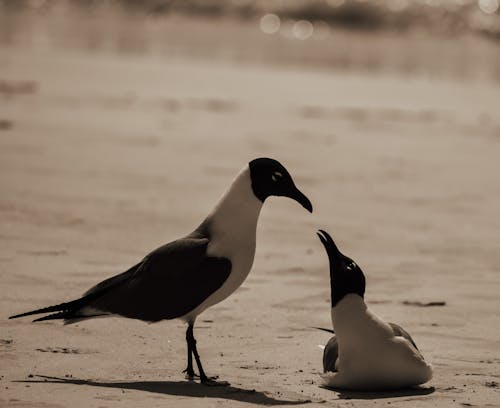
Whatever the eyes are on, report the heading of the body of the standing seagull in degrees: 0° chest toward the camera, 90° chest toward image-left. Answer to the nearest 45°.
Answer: approximately 270°

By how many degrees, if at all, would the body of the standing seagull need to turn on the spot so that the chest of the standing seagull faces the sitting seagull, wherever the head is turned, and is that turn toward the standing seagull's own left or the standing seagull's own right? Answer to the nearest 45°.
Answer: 0° — it already faces it
